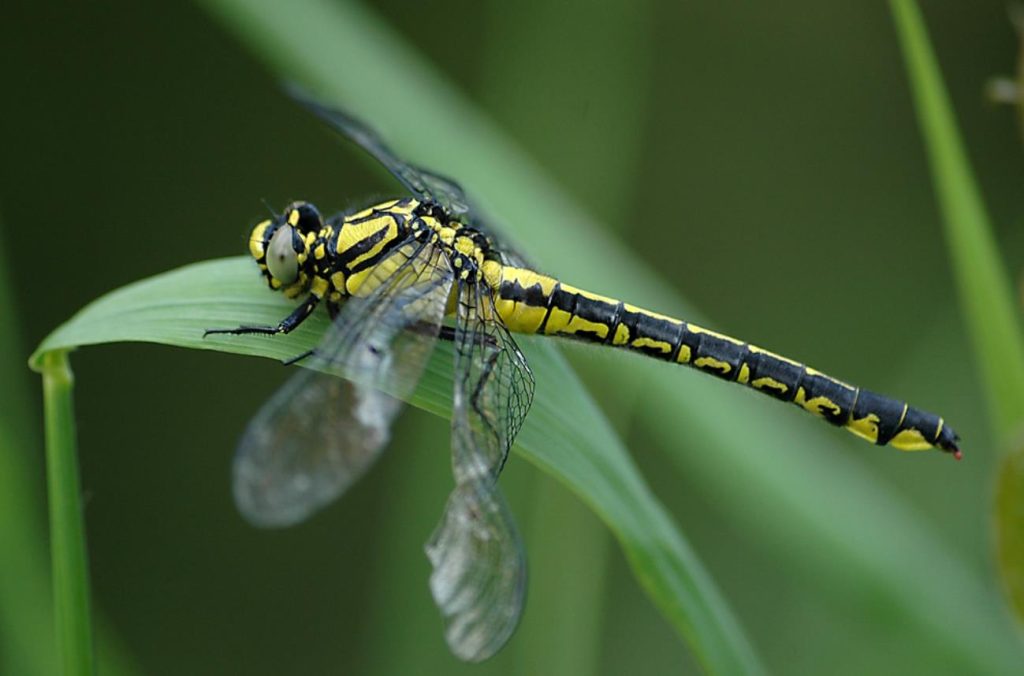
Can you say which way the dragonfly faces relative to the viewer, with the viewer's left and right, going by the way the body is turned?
facing to the left of the viewer

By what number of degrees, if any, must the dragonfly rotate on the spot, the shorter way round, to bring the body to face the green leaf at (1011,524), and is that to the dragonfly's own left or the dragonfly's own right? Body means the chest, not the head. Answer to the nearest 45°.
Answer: approximately 180°

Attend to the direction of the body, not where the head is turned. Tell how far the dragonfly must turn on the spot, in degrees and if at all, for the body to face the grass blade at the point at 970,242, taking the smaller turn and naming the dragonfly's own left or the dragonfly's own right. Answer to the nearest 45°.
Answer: approximately 180°
